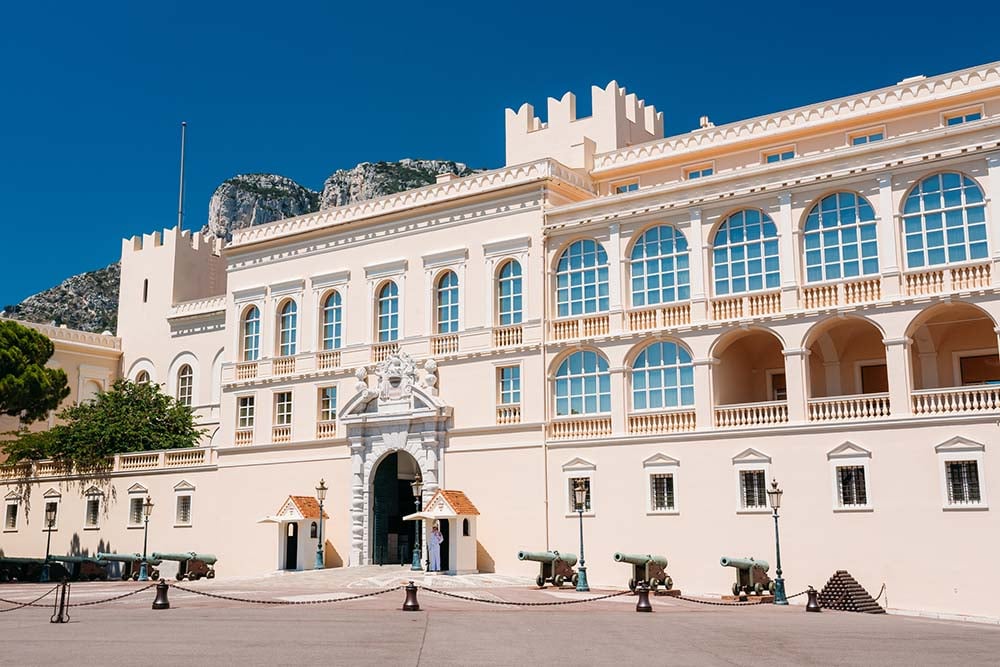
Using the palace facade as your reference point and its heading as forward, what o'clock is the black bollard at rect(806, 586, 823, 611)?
The black bollard is roughly at 10 o'clock from the palace facade.

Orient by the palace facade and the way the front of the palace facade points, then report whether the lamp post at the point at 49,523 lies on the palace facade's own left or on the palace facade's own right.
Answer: on the palace facade's own right

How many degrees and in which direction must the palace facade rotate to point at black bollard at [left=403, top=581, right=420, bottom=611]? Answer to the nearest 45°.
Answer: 0° — it already faces it

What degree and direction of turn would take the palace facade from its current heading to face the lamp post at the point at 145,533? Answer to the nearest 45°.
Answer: approximately 90° to its right

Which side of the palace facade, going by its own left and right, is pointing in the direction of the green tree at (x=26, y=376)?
right

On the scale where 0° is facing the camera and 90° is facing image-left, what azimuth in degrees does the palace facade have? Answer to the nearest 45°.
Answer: approximately 45°

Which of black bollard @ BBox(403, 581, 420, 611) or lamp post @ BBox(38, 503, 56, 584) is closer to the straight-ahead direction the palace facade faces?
the black bollard
